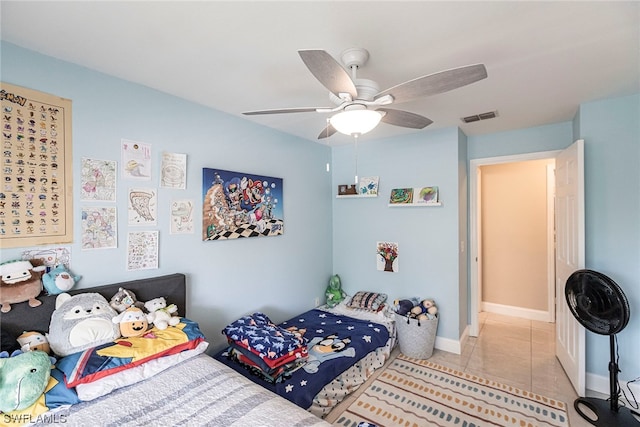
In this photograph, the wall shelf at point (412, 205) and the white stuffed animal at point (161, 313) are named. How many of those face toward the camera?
2

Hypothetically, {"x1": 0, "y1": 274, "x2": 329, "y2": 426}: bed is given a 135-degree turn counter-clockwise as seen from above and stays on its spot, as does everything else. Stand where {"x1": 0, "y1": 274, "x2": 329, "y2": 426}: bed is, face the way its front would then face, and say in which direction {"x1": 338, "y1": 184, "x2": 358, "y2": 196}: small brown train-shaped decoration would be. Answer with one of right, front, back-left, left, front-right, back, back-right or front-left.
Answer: front-right

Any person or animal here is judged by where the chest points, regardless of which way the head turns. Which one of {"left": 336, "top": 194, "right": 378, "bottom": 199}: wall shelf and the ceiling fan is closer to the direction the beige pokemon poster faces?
the ceiling fan

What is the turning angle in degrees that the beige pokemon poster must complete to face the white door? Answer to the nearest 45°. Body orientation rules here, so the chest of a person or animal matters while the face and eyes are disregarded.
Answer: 0° — it already faces it

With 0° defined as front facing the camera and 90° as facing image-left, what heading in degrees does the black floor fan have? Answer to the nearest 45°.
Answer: approximately 45°

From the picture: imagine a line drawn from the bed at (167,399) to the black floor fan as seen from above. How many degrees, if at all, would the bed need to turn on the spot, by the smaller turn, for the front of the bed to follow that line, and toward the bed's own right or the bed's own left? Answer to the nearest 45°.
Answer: approximately 45° to the bed's own left

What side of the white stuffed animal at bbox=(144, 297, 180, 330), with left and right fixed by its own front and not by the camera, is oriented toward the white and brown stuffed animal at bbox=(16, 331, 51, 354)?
right

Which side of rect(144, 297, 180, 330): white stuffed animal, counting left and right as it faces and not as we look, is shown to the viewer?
front

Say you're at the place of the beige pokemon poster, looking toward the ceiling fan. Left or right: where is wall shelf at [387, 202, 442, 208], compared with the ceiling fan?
left

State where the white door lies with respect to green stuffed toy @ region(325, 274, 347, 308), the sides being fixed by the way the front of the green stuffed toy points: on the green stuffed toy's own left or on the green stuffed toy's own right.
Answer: on the green stuffed toy's own left

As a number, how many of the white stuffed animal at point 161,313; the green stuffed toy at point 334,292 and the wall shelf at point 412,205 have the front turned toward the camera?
3

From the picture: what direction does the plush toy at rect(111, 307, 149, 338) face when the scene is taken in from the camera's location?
facing the viewer and to the right of the viewer

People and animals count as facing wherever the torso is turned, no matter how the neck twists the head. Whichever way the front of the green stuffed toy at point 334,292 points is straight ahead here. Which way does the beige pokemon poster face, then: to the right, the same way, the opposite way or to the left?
to the left

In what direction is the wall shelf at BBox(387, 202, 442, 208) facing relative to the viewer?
toward the camera
